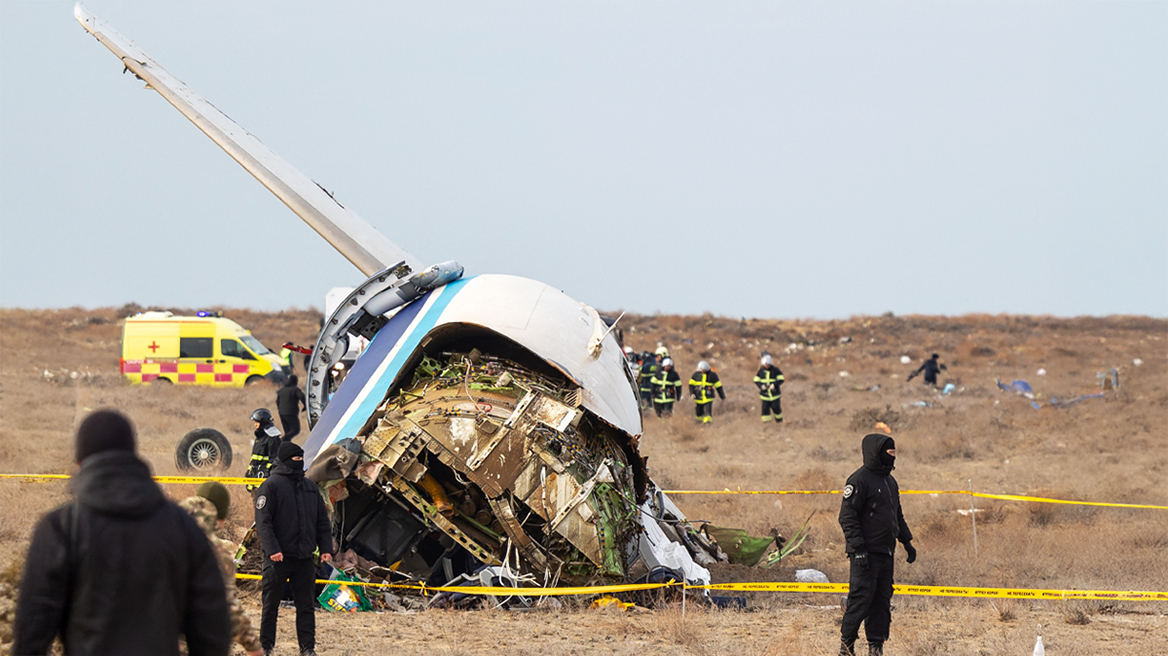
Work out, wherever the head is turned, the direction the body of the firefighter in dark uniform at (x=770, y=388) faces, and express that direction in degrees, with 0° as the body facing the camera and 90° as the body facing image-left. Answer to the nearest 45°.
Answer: approximately 0°

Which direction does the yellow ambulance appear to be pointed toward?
to the viewer's right

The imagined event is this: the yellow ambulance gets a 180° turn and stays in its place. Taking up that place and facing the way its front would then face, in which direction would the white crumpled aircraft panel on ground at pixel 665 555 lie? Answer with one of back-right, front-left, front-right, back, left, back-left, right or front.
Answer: left

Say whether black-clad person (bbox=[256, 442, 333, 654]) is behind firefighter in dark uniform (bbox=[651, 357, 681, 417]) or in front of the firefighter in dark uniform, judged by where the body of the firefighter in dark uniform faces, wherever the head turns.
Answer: in front

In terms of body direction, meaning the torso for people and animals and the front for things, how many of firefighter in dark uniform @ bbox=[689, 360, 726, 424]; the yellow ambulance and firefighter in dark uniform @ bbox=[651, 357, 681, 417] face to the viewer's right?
1

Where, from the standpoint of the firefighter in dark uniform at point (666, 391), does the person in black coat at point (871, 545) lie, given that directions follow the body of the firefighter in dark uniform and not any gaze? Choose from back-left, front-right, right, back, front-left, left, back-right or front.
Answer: front

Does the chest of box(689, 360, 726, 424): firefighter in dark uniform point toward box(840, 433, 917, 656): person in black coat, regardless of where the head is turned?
yes

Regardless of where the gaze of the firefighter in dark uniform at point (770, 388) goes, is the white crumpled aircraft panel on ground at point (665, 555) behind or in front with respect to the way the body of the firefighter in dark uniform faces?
in front

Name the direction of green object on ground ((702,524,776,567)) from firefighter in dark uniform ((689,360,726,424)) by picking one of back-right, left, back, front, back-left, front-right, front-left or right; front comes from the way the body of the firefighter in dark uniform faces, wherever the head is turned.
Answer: front

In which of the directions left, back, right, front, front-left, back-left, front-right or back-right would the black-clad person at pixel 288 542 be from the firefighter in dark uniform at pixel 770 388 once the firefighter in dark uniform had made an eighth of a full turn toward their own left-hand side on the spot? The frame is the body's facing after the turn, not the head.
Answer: front-right

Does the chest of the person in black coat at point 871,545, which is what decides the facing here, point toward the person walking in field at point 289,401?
no

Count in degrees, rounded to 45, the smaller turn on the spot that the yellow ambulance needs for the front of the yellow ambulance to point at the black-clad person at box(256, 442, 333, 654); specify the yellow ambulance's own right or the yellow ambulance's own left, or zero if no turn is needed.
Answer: approximately 90° to the yellow ambulance's own right

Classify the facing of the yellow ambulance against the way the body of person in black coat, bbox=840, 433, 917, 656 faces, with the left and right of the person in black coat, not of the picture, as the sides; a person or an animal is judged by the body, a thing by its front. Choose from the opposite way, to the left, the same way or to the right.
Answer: to the left

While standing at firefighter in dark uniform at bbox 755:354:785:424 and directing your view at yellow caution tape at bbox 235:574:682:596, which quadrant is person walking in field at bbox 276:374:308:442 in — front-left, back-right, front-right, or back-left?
front-right

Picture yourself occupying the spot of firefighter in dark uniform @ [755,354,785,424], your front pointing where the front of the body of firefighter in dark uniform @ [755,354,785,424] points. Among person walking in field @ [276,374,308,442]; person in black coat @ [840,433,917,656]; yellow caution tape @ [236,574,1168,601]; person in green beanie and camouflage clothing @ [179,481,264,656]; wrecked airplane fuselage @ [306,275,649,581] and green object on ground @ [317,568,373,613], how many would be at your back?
0

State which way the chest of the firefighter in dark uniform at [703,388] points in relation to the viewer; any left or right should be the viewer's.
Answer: facing the viewer

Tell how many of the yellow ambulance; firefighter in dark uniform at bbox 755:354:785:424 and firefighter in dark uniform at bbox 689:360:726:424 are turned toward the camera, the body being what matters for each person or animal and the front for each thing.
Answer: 2

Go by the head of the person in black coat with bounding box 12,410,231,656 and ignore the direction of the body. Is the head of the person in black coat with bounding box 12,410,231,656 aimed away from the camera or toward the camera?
away from the camera

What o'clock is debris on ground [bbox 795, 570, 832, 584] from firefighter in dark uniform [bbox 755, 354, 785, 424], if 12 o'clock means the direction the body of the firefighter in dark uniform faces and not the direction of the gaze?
The debris on ground is roughly at 12 o'clock from the firefighter in dark uniform.

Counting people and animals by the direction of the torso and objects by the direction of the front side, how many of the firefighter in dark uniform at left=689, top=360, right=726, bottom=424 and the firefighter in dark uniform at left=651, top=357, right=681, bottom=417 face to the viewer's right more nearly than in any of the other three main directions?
0
